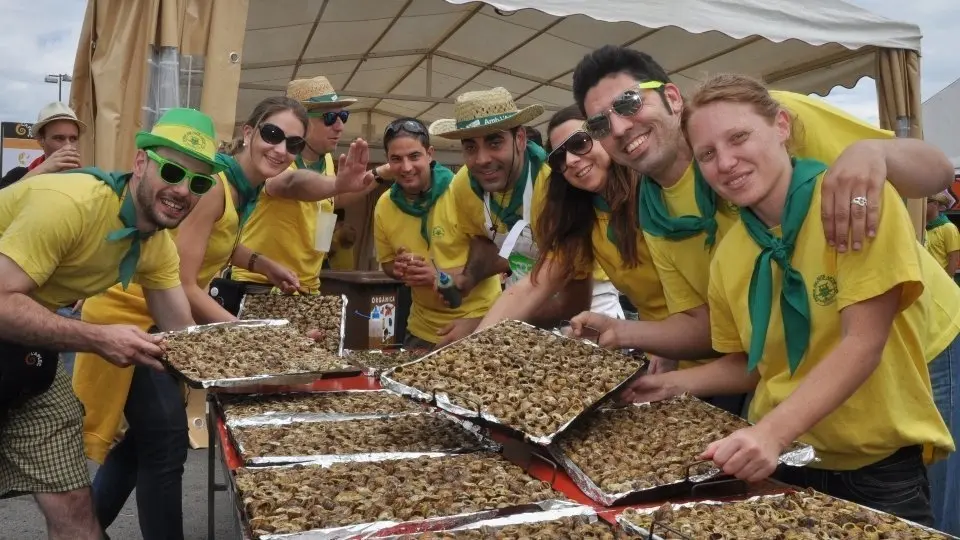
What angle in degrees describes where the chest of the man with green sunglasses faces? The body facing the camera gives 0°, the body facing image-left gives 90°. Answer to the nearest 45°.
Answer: approximately 315°

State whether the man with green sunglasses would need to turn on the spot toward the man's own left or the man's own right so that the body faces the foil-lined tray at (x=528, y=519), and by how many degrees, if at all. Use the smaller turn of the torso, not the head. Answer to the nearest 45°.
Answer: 0° — they already face it

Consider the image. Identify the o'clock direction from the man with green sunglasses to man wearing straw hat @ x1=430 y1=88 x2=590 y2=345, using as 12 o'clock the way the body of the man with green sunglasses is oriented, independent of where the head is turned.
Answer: The man wearing straw hat is roughly at 10 o'clock from the man with green sunglasses.

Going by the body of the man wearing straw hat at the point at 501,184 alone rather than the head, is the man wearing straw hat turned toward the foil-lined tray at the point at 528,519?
yes

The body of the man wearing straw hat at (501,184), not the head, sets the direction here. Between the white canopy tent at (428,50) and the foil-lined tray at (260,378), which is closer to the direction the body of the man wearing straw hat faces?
the foil-lined tray

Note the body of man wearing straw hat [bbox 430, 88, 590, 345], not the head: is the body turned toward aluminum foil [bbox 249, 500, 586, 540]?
yes

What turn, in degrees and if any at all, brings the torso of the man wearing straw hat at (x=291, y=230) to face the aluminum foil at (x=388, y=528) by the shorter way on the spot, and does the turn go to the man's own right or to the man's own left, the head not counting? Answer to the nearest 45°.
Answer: approximately 45° to the man's own right

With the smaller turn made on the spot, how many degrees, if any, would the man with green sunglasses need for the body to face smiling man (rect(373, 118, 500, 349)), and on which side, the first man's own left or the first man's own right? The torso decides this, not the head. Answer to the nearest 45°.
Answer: approximately 90° to the first man's own left

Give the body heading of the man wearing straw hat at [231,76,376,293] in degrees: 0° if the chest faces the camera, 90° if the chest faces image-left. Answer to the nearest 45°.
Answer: approximately 315°

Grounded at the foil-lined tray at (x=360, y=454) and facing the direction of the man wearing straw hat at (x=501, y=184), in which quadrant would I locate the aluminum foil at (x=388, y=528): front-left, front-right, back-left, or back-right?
back-right
